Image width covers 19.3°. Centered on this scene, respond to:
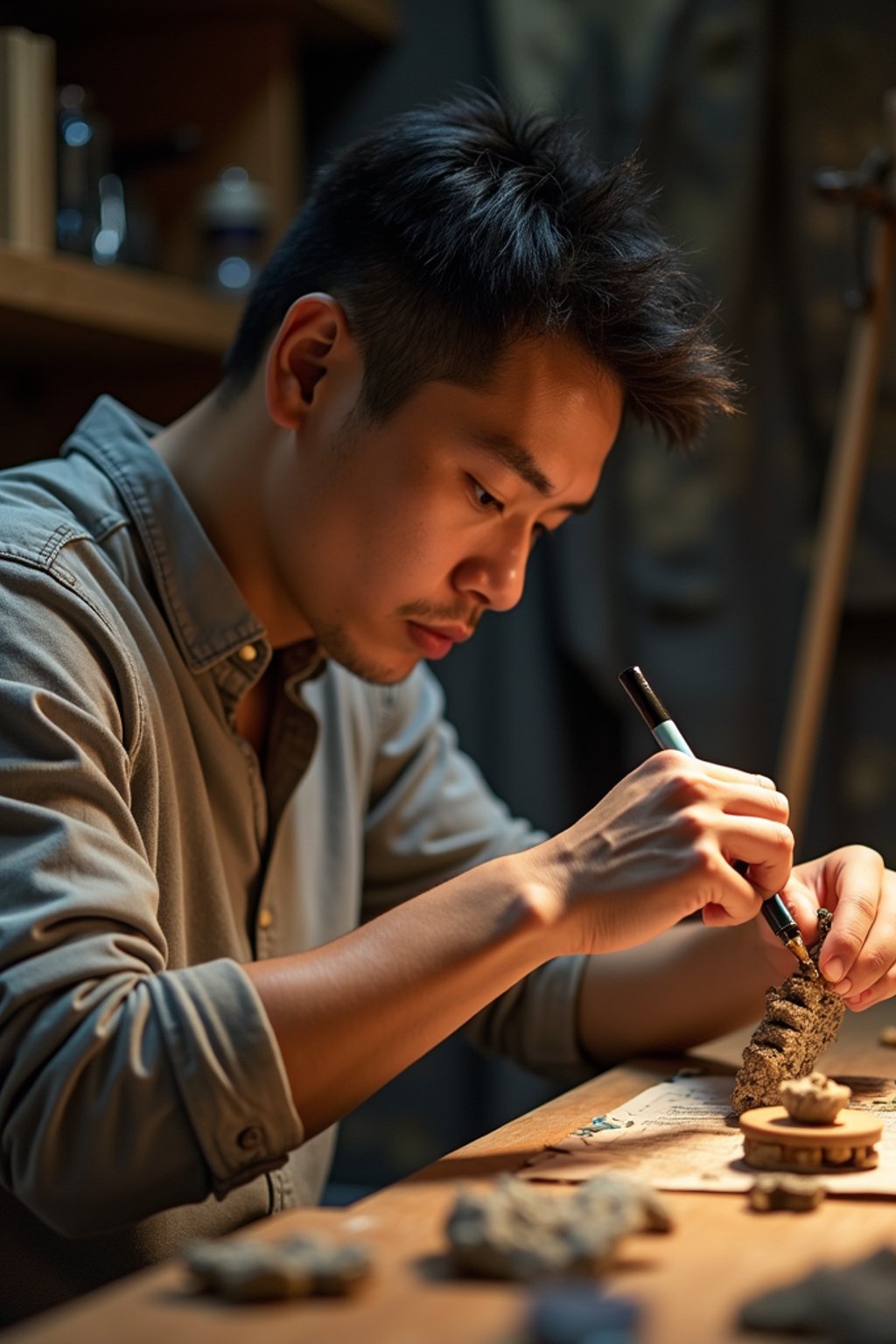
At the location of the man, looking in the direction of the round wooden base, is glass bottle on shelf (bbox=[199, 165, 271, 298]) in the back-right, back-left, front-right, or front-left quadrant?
back-left

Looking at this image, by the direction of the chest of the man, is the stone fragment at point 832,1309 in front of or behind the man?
in front

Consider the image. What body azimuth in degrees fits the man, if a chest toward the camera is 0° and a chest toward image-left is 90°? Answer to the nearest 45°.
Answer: approximately 315°

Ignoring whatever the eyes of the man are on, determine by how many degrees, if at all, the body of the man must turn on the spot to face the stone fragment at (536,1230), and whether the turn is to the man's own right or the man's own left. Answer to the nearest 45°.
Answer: approximately 45° to the man's own right

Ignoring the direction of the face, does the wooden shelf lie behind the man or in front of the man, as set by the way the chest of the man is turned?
behind
